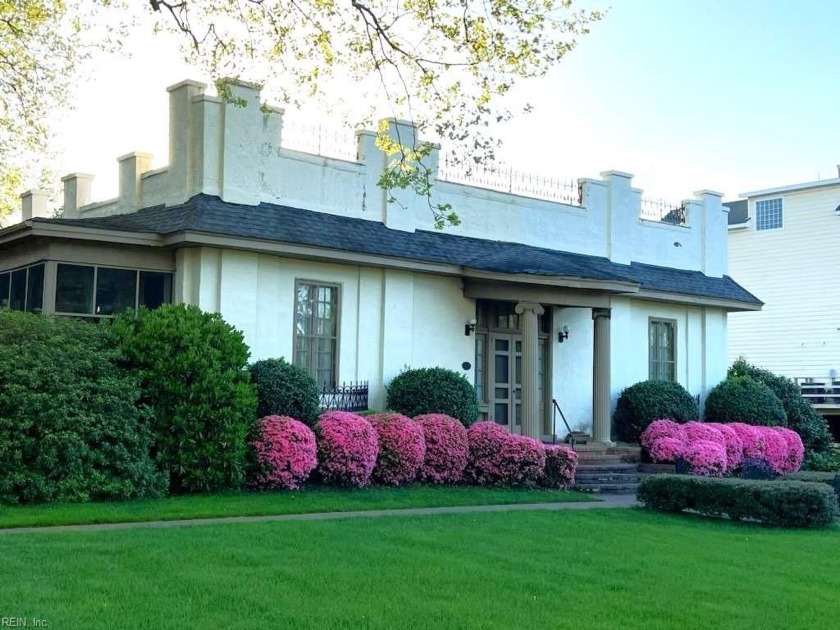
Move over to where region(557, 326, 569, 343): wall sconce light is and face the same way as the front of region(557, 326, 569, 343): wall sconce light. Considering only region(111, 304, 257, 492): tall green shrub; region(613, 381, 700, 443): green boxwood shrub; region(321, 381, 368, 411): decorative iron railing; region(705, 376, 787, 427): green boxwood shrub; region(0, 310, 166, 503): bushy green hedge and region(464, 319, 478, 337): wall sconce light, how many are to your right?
4

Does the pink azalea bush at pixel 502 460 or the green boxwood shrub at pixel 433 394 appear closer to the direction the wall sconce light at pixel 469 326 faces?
the pink azalea bush

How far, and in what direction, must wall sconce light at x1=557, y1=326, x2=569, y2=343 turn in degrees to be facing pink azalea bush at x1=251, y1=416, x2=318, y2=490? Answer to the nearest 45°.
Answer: approximately 90° to its right

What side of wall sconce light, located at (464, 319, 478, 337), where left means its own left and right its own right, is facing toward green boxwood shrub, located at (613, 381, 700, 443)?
left

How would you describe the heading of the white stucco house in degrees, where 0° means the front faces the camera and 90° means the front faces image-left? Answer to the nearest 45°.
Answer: approximately 315°

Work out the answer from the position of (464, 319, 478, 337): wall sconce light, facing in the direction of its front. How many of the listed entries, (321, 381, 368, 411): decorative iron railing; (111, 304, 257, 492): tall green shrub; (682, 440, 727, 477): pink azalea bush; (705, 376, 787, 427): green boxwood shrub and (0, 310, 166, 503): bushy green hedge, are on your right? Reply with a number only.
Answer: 3

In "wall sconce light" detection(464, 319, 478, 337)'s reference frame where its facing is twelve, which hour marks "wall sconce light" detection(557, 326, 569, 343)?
"wall sconce light" detection(557, 326, 569, 343) is roughly at 9 o'clock from "wall sconce light" detection(464, 319, 478, 337).

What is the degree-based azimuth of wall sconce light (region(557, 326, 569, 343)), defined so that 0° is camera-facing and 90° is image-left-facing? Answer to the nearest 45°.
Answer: approximately 315°

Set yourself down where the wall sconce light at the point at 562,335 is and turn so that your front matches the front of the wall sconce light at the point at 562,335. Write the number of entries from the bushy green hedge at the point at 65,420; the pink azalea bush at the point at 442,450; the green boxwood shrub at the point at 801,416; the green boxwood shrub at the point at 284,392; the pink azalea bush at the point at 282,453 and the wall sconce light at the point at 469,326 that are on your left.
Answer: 1

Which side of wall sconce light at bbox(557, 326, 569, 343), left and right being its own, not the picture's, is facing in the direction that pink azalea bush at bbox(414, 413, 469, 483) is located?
right

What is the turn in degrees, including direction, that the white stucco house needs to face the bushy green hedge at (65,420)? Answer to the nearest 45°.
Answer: approximately 90° to its right

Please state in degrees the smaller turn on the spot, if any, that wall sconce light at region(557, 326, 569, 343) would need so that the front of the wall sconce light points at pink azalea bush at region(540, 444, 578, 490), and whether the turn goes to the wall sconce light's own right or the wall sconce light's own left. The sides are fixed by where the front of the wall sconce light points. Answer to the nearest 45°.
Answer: approximately 45° to the wall sconce light's own right

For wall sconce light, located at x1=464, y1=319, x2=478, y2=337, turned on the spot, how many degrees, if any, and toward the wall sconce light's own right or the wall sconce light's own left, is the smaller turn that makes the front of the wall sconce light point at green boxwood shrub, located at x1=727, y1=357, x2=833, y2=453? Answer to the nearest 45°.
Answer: approximately 90° to the wall sconce light's own left

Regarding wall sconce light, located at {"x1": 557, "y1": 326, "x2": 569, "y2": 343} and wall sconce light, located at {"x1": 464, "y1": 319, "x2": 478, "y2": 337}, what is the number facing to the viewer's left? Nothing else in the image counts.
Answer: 0

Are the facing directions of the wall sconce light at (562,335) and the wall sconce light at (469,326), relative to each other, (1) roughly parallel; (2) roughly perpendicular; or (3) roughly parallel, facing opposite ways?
roughly parallel
